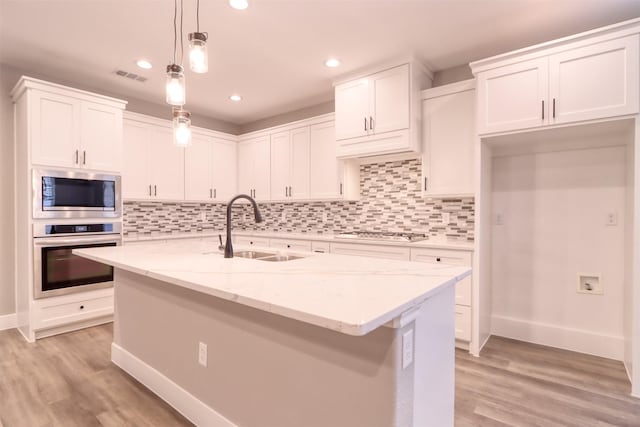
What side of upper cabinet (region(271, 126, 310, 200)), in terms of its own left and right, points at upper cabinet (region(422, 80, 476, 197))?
left

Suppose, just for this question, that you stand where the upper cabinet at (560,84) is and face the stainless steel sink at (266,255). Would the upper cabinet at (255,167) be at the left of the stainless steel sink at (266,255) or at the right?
right

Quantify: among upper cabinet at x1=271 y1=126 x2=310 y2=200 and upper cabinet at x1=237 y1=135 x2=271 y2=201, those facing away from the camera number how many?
0

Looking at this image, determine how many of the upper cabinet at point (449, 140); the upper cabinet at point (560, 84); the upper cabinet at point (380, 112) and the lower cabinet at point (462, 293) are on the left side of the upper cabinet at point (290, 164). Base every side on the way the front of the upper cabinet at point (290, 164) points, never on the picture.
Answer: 4

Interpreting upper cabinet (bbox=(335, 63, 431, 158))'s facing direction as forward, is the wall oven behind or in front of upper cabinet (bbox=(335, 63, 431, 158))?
in front

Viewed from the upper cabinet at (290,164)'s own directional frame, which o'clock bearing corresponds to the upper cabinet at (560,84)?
the upper cabinet at (560,84) is roughly at 9 o'clock from the upper cabinet at (290,164).

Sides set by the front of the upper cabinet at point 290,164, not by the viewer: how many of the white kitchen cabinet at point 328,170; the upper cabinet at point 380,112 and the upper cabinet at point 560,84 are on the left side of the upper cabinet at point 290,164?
3

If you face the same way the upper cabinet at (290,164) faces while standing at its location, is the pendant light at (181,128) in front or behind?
in front

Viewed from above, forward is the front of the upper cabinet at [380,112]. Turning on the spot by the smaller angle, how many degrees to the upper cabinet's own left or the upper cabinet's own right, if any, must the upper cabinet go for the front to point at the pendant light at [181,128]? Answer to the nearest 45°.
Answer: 0° — it already faces it

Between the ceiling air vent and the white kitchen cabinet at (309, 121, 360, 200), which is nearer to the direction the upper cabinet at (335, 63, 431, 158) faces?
the ceiling air vent
